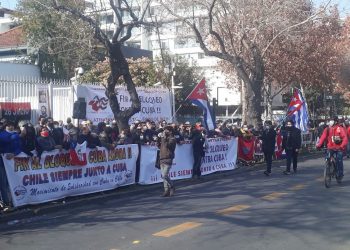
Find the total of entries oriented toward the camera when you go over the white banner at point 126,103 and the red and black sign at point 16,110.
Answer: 2

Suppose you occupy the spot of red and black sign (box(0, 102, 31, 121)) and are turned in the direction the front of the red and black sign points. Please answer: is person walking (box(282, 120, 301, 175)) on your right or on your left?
on your left

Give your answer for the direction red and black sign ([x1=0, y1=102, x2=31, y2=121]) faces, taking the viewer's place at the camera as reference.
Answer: facing the viewer

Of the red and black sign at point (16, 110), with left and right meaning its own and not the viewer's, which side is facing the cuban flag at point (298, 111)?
left

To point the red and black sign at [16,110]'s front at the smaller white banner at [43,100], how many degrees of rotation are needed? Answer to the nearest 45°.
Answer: approximately 90° to its left

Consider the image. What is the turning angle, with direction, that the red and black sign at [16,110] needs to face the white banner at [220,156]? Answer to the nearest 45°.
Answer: approximately 90° to its left

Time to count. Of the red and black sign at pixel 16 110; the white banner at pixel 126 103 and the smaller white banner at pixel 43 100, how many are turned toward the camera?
3

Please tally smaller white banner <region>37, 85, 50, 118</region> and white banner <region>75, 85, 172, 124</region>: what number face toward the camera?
2

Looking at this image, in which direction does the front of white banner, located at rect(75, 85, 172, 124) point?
toward the camera

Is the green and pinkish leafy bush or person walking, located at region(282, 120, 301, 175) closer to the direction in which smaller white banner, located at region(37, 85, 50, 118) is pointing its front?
the person walking

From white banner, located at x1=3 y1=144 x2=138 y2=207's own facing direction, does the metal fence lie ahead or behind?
behind

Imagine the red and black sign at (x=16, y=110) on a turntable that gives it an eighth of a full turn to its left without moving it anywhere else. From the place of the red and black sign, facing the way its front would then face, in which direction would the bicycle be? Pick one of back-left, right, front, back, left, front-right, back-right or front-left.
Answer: front

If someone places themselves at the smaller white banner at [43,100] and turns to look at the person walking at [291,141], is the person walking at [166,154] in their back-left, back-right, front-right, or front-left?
front-right
